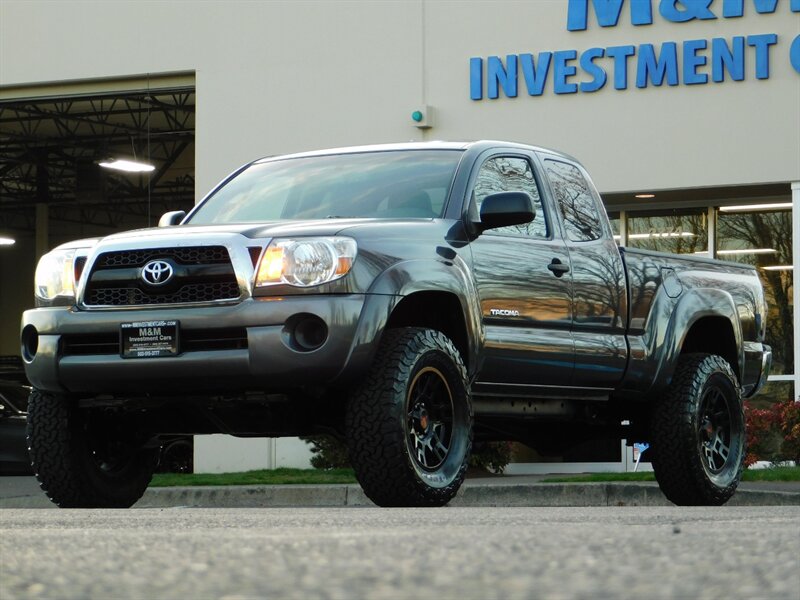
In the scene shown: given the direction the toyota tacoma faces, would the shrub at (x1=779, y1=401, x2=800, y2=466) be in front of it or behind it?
behind

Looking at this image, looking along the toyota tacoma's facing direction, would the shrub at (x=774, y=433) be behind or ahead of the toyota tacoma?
behind

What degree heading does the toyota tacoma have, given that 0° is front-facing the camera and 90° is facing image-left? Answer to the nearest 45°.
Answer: approximately 45°
